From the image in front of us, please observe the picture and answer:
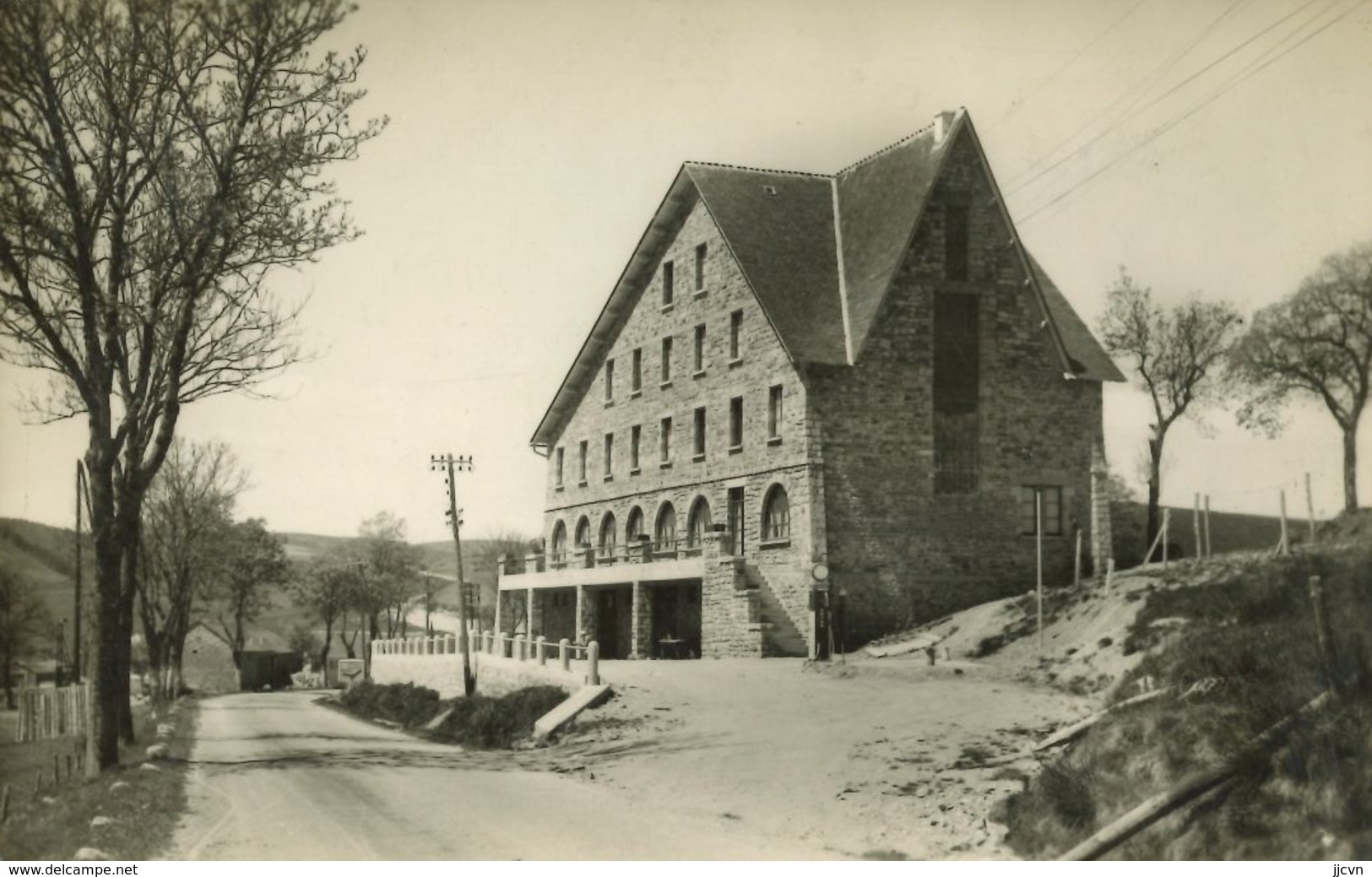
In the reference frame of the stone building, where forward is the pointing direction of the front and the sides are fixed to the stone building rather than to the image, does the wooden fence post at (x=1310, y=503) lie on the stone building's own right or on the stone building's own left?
on the stone building's own left

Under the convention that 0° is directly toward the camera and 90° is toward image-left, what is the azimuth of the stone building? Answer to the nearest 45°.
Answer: approximately 45°

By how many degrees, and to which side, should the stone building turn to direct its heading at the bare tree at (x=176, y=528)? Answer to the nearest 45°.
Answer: approximately 90° to its right

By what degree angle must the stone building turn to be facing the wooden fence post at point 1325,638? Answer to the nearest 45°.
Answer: approximately 45° to its left

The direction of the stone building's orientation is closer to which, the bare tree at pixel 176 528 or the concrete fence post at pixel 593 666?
the concrete fence post

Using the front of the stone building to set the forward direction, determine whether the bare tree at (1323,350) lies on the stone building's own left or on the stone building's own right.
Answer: on the stone building's own left
